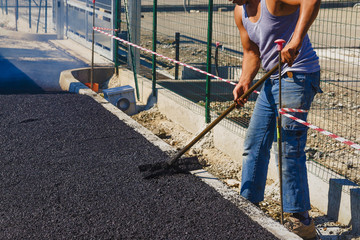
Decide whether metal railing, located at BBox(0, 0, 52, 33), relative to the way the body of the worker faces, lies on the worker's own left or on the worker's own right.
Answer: on the worker's own right

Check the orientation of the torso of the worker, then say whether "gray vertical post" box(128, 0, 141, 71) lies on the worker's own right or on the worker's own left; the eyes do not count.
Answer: on the worker's own right

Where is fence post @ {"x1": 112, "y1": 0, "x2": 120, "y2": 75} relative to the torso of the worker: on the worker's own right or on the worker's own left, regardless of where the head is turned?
on the worker's own right

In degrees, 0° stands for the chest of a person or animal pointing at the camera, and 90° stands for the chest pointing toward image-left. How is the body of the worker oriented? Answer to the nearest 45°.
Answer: approximately 45°
